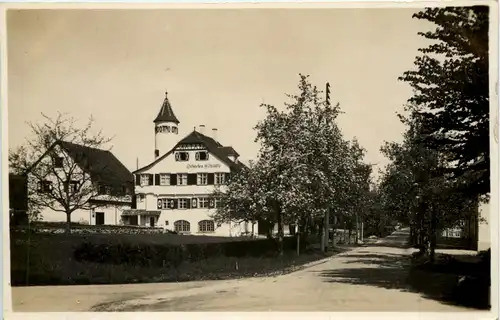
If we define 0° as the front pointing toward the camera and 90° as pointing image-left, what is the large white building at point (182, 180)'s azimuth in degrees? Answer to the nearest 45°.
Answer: approximately 0°
